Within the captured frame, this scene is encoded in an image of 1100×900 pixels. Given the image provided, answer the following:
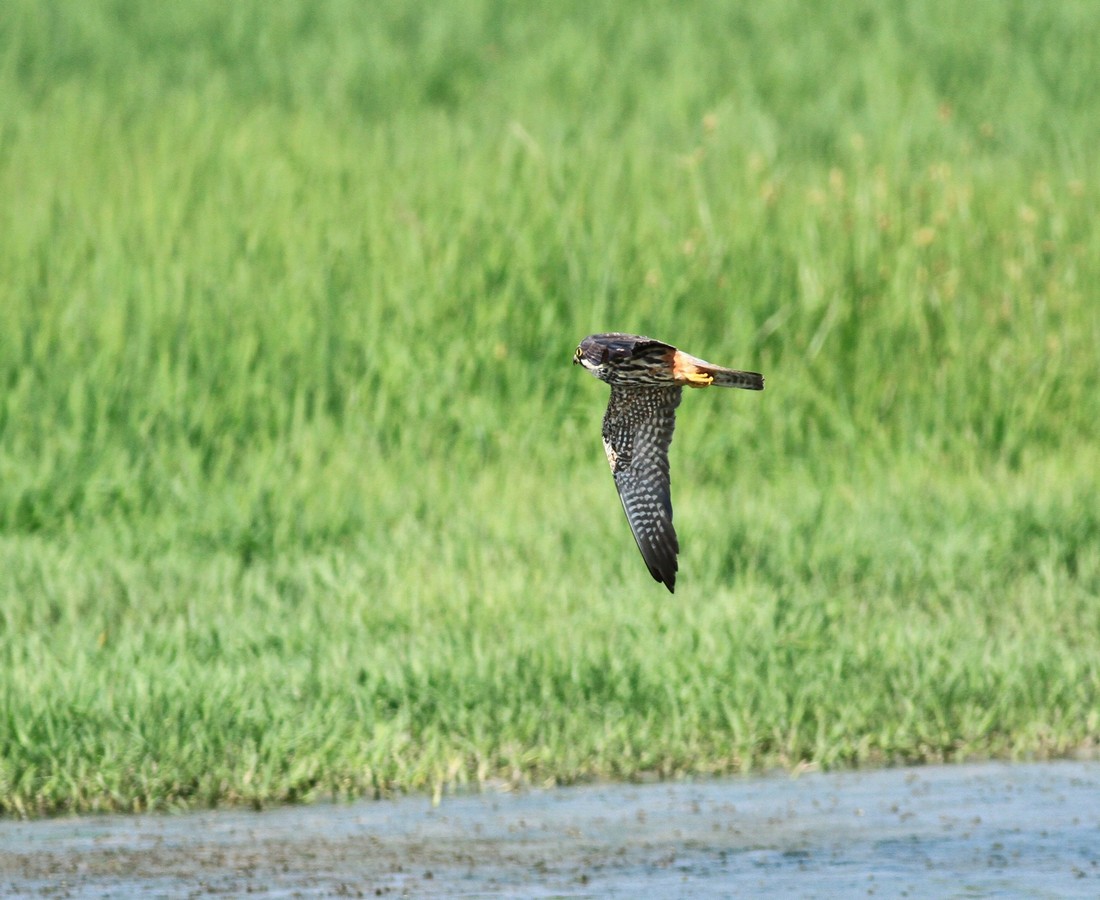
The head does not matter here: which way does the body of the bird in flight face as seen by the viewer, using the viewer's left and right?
facing to the left of the viewer
